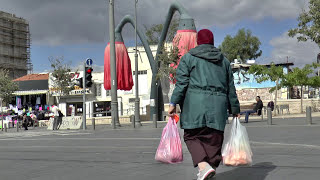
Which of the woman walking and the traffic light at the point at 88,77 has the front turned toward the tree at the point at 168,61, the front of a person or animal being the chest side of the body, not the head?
the woman walking

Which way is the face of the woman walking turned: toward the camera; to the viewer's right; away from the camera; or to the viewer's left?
away from the camera

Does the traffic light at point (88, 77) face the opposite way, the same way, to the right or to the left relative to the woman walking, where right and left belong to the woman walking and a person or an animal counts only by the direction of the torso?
the opposite way

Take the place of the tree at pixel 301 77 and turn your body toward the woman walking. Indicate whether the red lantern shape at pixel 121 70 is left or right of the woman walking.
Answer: right

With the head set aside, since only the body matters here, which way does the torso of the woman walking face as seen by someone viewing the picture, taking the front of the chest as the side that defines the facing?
away from the camera

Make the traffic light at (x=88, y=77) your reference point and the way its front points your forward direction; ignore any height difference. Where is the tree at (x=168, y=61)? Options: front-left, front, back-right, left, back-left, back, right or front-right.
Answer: back-left

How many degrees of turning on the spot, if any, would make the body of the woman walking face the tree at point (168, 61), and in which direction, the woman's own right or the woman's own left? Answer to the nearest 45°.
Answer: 0° — they already face it

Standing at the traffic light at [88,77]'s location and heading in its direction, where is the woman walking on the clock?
The woman walking is roughly at 12 o'clock from the traffic light.

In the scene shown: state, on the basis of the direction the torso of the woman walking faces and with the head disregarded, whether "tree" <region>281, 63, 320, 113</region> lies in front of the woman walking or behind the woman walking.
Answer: in front

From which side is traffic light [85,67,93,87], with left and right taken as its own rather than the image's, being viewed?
front

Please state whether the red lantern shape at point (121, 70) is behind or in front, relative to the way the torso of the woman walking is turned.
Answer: in front

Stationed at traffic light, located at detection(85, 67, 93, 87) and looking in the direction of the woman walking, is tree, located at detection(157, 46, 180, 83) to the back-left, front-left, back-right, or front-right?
back-left
